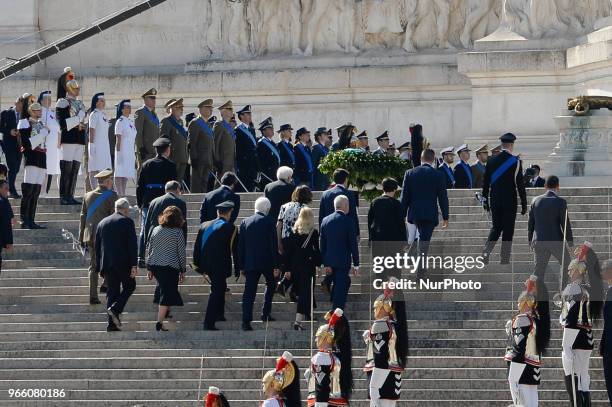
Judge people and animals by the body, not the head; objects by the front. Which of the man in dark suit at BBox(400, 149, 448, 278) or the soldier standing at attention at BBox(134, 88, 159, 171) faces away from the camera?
the man in dark suit

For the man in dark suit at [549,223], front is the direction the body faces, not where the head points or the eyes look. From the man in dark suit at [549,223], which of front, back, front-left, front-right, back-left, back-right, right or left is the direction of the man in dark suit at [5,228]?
left

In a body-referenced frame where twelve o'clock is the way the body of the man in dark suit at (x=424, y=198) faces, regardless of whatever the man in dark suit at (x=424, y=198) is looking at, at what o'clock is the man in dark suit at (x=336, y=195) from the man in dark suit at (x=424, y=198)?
the man in dark suit at (x=336, y=195) is roughly at 9 o'clock from the man in dark suit at (x=424, y=198).

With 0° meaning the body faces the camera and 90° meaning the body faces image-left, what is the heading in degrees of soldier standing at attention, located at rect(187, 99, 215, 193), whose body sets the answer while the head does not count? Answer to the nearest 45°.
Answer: approximately 315°

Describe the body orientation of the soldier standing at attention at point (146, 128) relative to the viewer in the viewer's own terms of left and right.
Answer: facing the viewer and to the right of the viewer

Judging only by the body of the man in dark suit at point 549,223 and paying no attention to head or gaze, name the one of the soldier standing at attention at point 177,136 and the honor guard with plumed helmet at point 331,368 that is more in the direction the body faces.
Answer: the soldier standing at attention

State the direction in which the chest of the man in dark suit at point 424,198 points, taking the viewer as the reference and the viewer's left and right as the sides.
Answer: facing away from the viewer

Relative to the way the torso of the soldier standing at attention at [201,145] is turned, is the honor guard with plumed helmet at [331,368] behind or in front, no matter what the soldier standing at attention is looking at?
in front

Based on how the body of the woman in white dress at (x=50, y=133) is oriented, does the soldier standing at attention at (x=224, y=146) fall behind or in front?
in front

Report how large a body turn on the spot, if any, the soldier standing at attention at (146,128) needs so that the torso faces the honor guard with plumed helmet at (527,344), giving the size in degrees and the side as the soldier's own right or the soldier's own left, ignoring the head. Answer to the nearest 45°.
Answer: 0° — they already face them
